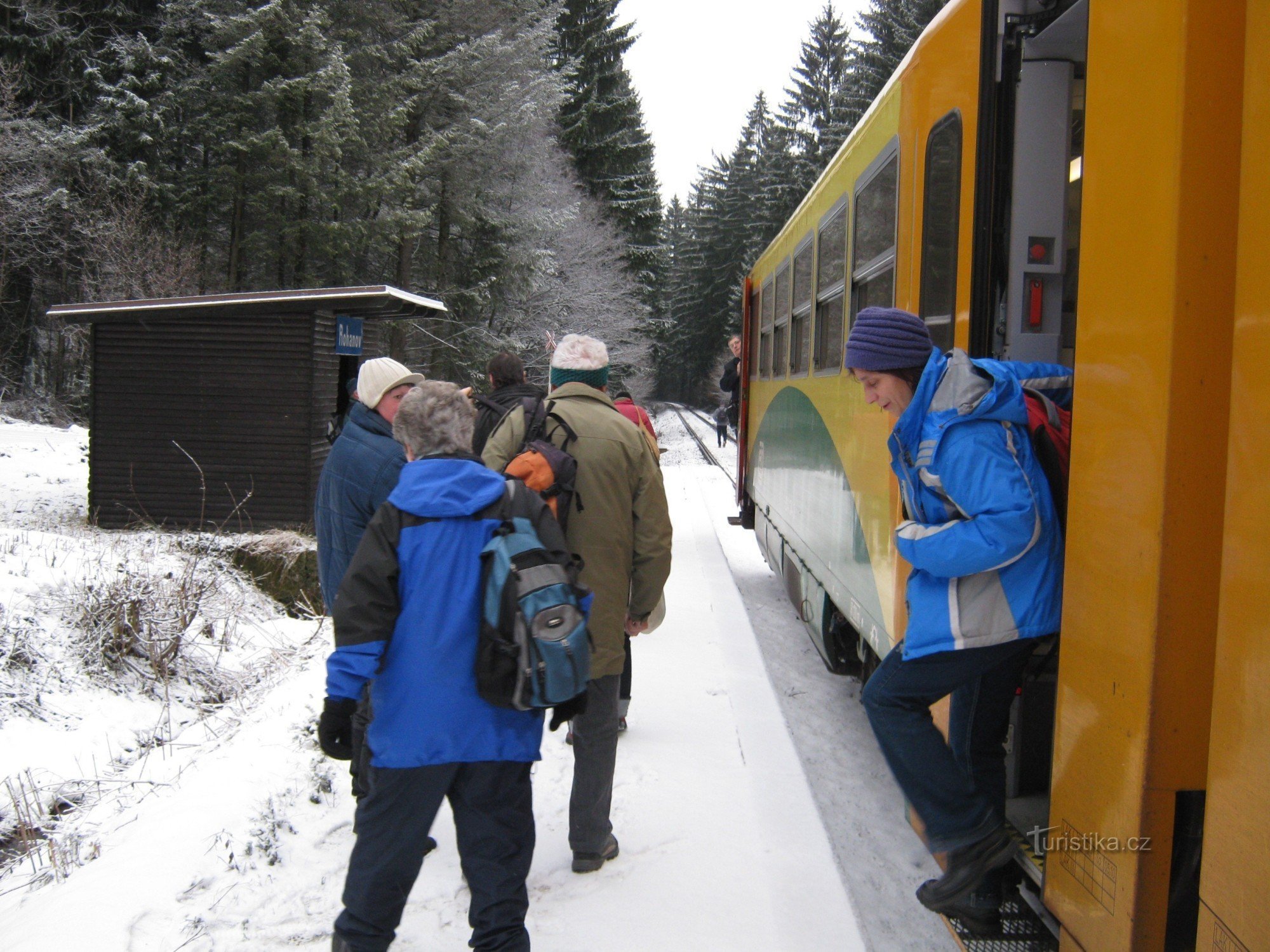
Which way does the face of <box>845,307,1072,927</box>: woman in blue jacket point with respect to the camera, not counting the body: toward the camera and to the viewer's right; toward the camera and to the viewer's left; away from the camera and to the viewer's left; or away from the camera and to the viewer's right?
toward the camera and to the viewer's left

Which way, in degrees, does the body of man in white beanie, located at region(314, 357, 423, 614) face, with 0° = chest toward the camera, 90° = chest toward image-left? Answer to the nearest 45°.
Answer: approximately 225°

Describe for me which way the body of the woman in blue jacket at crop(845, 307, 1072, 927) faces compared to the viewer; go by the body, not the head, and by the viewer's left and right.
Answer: facing to the left of the viewer

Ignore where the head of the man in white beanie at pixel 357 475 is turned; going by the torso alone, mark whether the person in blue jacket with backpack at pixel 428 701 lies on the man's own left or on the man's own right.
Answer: on the man's own right

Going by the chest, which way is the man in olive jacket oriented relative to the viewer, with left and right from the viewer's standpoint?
facing away from the viewer

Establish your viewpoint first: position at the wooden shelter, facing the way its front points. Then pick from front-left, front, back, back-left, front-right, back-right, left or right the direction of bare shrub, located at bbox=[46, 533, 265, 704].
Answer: right

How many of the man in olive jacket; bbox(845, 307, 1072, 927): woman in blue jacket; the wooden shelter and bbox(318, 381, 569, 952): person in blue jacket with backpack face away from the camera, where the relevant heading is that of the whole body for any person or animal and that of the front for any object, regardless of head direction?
2

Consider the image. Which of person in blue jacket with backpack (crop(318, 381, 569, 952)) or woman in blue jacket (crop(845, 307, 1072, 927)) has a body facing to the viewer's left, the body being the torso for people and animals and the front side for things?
the woman in blue jacket

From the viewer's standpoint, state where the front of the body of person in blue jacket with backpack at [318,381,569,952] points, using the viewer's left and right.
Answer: facing away from the viewer

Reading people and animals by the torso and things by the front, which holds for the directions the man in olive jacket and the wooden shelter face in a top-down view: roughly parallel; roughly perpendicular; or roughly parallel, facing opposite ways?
roughly perpendicular

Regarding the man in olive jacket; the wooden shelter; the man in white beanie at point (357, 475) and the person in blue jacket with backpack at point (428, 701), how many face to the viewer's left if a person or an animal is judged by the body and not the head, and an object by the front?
0

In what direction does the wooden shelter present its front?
to the viewer's right

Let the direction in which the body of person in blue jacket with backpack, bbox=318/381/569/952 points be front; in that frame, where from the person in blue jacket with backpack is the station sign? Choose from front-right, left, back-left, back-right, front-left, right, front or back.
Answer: front
